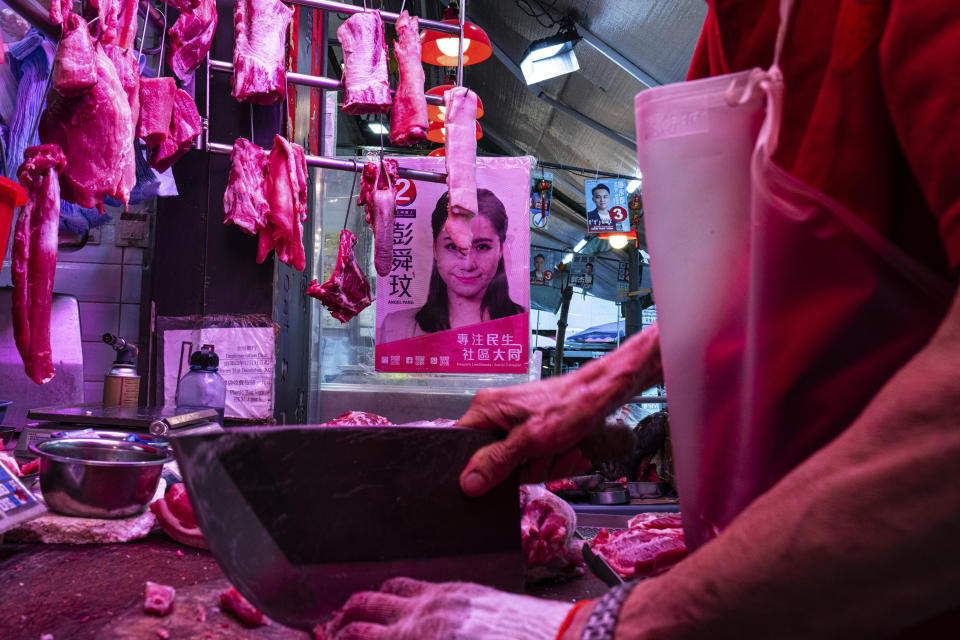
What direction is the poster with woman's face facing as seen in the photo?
toward the camera

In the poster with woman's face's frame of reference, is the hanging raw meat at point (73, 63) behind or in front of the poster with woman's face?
in front

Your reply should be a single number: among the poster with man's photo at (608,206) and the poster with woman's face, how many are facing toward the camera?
2

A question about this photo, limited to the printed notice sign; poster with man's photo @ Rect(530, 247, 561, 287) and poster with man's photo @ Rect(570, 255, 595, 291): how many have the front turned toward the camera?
3

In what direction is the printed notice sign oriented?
toward the camera

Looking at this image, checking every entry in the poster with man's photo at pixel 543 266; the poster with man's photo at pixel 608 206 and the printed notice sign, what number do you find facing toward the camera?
3

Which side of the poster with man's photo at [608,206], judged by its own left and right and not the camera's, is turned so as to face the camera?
front

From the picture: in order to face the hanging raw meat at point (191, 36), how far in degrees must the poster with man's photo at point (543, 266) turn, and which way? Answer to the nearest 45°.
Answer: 0° — it already faces it

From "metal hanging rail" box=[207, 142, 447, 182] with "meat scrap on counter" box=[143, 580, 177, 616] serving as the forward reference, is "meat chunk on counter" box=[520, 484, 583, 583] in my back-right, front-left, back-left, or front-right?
front-left

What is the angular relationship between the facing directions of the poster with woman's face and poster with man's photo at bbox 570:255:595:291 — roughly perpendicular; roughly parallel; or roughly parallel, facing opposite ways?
roughly parallel

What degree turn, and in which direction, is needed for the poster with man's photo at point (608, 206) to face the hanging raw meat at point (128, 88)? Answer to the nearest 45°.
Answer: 0° — it already faces it

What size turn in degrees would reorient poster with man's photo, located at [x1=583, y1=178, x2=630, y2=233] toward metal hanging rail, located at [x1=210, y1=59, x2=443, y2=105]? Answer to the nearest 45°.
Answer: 0° — it already faces it
